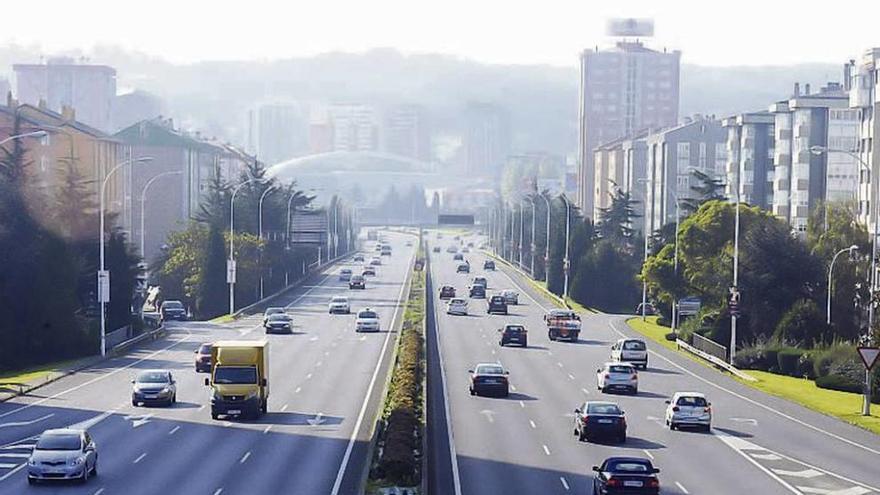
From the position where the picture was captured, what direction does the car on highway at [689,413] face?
facing away from the viewer

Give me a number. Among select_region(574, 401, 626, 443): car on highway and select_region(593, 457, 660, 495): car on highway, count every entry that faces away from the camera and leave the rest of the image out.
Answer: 2

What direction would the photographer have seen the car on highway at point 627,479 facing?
facing away from the viewer

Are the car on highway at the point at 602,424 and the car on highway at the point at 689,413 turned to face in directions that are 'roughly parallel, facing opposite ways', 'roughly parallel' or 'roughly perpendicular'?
roughly parallel

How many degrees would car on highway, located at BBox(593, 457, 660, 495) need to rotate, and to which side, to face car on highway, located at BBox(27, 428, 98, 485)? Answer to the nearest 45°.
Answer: approximately 90° to its left

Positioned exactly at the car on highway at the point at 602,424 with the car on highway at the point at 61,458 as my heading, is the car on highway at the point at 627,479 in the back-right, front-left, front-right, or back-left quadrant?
front-left

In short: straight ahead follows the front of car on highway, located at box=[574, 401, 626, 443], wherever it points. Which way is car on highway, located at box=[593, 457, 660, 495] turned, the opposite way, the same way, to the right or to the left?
the same way

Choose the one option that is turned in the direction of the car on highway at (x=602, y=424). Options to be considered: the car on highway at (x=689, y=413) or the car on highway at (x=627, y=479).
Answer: the car on highway at (x=627, y=479)

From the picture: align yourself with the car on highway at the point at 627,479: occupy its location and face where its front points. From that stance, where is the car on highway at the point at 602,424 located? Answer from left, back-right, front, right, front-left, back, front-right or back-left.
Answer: front

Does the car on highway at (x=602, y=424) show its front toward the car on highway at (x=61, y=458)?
no

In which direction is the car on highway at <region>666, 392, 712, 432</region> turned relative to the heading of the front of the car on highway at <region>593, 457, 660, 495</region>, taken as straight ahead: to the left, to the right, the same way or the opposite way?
the same way

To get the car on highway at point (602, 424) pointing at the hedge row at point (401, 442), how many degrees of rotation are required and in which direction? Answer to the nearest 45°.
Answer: approximately 135° to its left

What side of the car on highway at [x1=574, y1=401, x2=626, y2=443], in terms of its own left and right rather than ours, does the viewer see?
back

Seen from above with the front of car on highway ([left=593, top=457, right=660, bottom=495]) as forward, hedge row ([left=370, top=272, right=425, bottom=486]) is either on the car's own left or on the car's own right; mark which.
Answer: on the car's own left

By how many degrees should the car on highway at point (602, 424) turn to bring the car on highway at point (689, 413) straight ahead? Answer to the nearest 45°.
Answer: approximately 45° to its right
